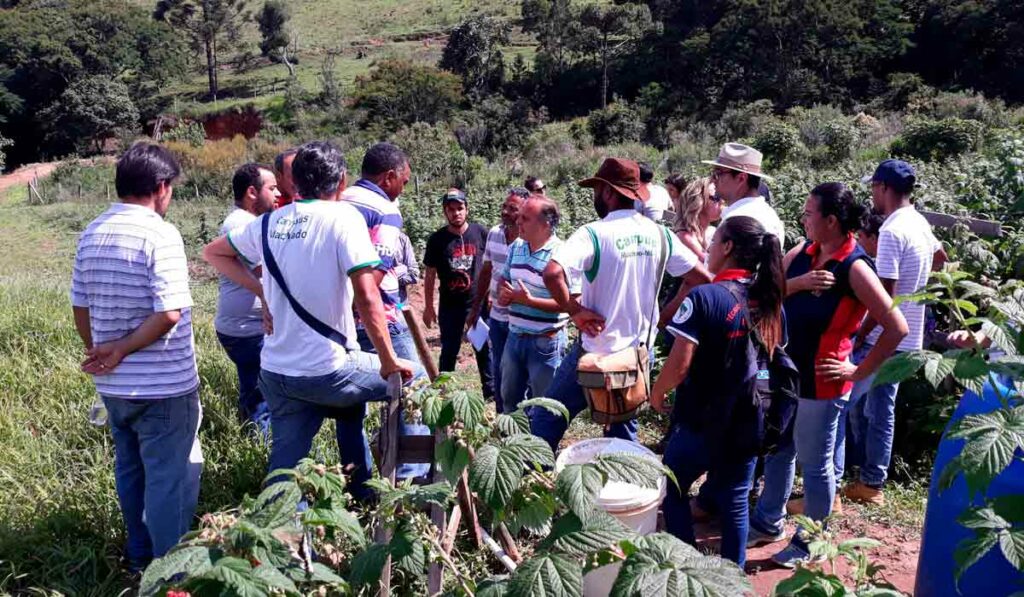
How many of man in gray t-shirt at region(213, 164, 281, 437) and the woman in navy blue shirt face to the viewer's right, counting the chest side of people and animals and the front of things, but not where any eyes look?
1

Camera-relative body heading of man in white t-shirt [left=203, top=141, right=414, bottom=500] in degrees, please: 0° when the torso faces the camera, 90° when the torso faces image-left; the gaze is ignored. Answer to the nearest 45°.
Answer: approximately 225°

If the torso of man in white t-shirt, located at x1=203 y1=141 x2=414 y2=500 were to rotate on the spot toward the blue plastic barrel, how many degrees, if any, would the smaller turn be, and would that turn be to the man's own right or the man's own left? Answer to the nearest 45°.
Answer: approximately 90° to the man's own right

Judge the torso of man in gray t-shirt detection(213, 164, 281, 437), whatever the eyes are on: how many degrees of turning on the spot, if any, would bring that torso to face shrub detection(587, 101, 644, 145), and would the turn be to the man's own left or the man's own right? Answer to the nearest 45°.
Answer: approximately 45° to the man's own left

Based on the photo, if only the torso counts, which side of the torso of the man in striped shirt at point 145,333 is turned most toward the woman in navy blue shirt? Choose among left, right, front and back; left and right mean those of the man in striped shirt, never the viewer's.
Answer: right

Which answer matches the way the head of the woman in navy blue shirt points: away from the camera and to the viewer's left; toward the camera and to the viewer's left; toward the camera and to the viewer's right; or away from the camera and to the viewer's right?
away from the camera and to the viewer's left

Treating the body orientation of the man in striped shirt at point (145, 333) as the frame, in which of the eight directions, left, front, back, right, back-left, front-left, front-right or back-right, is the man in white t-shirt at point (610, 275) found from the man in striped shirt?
front-right

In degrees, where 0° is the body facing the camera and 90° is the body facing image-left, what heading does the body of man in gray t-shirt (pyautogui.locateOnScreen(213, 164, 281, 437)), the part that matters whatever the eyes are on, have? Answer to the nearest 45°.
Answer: approximately 270°

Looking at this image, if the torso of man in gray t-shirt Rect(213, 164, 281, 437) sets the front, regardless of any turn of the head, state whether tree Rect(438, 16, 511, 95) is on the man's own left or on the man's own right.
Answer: on the man's own left

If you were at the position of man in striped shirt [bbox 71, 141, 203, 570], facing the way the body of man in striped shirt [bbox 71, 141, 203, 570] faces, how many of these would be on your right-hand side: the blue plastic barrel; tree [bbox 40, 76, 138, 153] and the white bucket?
2

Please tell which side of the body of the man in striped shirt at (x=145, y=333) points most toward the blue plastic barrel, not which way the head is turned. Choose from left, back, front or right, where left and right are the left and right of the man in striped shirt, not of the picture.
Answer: right

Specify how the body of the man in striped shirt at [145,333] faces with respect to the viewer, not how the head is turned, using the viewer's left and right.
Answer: facing away from the viewer and to the right of the viewer

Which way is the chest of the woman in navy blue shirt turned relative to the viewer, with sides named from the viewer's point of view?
facing away from the viewer and to the left of the viewer

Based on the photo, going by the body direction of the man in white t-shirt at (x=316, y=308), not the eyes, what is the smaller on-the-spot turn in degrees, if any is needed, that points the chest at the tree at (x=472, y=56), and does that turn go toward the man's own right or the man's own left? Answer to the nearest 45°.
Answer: approximately 45° to the man's own left

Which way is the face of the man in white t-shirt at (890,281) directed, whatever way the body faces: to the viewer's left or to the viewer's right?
to the viewer's left
